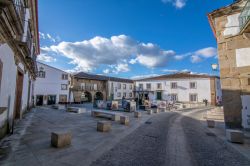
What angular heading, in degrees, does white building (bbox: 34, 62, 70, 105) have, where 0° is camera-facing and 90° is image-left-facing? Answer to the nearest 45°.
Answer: approximately 315°

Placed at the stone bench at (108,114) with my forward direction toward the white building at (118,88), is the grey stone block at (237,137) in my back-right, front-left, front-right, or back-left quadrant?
back-right

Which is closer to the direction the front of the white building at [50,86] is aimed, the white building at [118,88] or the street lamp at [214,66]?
the street lamp

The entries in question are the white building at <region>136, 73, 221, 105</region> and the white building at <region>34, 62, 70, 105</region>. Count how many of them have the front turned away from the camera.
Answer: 0

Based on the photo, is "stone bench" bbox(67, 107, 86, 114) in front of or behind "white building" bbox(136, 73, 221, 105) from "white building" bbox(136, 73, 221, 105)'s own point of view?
in front

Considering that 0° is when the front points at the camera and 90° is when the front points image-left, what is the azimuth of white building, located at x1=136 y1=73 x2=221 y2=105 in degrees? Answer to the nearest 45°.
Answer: approximately 45°
